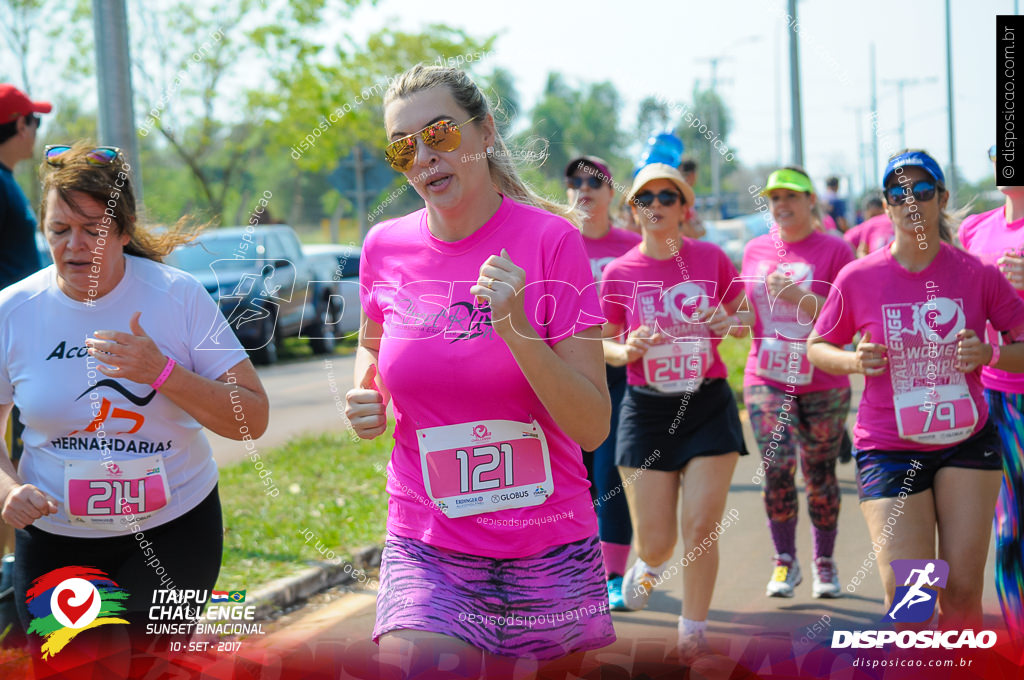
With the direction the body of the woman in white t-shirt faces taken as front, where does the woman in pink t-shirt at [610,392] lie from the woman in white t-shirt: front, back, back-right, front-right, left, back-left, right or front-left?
back-left

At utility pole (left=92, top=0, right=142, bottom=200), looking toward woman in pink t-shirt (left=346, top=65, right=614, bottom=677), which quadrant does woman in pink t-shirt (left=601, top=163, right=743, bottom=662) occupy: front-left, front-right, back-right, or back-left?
front-left

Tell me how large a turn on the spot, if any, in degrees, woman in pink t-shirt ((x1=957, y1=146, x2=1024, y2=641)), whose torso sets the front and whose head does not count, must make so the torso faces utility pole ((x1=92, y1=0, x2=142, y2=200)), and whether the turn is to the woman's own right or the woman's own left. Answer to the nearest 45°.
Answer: approximately 90° to the woman's own right

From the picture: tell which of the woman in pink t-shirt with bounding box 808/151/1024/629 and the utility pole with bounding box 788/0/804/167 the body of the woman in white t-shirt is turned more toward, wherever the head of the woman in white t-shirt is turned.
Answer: the woman in pink t-shirt

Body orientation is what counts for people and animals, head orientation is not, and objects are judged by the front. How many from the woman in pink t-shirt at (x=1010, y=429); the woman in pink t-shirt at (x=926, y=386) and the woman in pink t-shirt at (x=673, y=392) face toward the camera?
3

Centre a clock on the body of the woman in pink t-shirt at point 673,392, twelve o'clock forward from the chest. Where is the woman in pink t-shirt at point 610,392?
the woman in pink t-shirt at point 610,392 is roughly at 5 o'clock from the woman in pink t-shirt at point 673,392.

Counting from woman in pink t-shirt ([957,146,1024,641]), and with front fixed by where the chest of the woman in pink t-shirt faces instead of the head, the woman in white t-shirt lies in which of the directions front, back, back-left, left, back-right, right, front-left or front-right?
front-right

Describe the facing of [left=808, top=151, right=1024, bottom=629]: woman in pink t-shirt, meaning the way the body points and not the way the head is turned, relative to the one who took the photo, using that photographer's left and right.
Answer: facing the viewer

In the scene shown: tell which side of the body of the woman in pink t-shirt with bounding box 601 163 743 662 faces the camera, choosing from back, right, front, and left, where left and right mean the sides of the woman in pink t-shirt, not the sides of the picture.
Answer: front

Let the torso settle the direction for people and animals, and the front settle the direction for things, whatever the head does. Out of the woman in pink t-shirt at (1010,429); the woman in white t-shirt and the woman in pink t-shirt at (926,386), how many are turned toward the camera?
3

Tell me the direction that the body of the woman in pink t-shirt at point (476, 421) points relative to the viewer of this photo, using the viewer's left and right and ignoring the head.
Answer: facing the viewer and to the left of the viewer

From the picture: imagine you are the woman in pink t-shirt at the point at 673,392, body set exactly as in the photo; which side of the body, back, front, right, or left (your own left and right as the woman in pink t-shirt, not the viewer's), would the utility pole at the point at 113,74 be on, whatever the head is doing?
right

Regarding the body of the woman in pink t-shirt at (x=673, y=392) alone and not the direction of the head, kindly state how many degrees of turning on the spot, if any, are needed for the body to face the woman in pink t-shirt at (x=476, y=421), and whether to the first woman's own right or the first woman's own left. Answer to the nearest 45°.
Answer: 0° — they already face them

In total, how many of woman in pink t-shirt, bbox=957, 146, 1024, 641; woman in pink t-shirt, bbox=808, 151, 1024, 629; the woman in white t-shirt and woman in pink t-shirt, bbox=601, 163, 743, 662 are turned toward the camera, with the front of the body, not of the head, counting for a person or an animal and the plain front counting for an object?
4

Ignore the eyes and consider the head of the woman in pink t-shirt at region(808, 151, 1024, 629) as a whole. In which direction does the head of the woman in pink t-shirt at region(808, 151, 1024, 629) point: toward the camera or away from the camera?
toward the camera

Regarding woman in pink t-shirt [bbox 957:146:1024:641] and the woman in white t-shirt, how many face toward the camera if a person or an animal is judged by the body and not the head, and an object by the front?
2

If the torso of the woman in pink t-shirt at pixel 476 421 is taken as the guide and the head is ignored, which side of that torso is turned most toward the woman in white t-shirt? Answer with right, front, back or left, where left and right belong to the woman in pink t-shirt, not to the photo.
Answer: right

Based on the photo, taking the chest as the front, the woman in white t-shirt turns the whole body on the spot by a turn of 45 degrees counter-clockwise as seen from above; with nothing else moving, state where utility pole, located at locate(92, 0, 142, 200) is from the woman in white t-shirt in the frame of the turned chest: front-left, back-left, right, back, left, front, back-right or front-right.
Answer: back-left

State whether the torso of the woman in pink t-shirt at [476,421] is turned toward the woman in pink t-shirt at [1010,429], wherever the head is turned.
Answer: no
